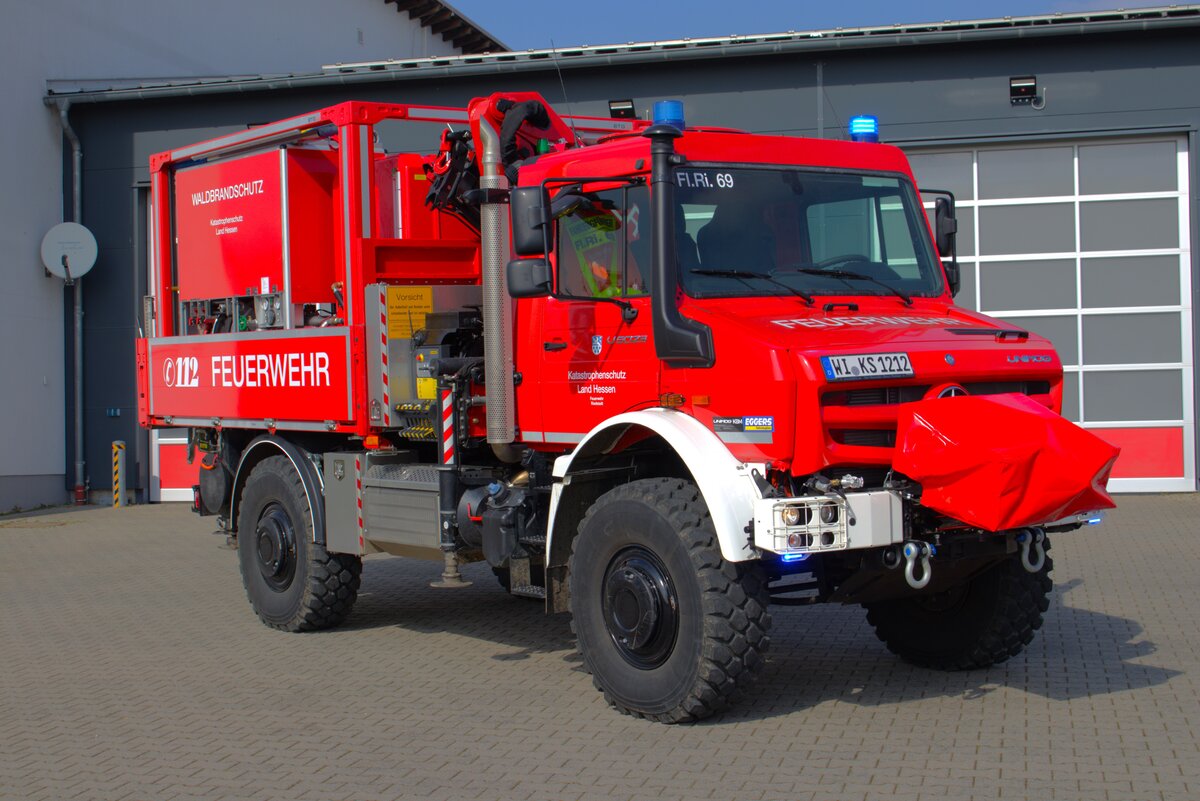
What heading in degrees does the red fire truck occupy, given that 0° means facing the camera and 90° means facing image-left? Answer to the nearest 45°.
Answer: approximately 315°

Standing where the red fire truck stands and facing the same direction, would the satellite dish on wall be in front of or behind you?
behind

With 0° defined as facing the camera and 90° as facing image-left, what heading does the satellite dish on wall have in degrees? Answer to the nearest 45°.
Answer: approximately 0°
